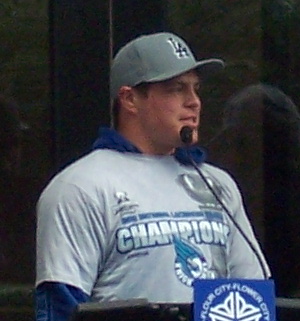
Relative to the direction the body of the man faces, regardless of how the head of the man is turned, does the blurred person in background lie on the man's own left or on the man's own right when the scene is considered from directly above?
on the man's own left

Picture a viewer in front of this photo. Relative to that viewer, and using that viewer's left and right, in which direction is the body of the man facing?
facing the viewer and to the right of the viewer

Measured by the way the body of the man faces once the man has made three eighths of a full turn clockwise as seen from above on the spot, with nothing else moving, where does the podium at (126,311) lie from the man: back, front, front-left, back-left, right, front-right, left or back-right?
left
